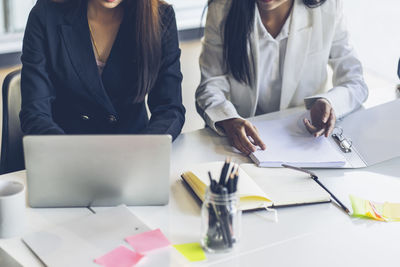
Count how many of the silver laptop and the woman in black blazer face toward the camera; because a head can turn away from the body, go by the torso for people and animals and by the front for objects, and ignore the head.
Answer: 1

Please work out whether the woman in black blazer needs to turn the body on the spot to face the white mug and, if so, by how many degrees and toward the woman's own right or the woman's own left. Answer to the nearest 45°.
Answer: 0° — they already face it

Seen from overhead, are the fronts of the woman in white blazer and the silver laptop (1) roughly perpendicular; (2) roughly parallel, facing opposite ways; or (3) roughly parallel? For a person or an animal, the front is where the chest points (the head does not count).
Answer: roughly parallel, facing opposite ways

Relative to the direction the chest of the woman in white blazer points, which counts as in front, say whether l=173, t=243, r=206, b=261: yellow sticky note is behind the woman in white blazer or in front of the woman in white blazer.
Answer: in front

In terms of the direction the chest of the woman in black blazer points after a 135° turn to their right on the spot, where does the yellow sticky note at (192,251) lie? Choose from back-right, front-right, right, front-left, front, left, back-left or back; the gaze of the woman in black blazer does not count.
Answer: back-left

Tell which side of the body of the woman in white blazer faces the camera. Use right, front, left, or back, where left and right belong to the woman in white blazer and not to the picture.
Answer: front

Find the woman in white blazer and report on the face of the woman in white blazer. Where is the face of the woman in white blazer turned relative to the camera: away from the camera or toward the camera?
toward the camera

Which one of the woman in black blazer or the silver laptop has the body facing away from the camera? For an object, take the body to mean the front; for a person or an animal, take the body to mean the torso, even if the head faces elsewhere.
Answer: the silver laptop

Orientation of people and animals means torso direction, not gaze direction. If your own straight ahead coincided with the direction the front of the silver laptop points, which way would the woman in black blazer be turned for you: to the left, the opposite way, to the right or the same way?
the opposite way

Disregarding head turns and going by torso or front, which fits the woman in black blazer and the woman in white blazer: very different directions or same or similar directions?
same or similar directions

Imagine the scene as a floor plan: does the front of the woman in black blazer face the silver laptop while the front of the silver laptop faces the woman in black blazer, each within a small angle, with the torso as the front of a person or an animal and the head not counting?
yes

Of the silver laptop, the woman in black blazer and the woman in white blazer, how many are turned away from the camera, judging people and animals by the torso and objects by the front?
1

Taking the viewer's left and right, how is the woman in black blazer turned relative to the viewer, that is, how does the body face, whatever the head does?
facing the viewer

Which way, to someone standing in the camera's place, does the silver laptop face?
facing away from the viewer

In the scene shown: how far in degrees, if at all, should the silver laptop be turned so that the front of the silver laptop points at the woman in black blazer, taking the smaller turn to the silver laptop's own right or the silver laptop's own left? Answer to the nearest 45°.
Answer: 0° — it already faces them

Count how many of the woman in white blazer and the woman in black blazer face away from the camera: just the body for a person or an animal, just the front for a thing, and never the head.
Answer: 0

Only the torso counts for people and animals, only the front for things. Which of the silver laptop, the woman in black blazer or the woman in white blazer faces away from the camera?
the silver laptop

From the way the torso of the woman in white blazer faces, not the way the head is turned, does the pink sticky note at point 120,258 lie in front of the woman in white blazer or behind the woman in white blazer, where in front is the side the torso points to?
in front
